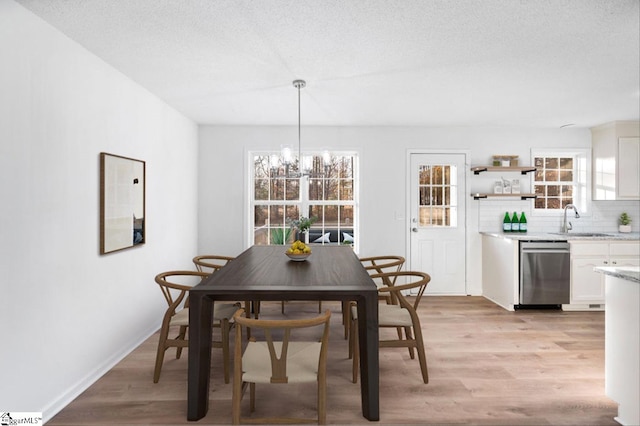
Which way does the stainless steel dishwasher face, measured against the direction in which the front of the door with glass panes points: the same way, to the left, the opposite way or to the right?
the same way

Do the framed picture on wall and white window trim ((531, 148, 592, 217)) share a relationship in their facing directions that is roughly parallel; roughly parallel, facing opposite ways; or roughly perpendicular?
roughly perpendicular

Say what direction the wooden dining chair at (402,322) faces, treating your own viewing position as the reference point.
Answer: facing to the left of the viewer

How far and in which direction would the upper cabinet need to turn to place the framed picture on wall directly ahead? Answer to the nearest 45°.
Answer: approximately 45° to its right

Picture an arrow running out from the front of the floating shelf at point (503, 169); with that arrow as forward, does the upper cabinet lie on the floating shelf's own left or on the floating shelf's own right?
on the floating shelf's own left

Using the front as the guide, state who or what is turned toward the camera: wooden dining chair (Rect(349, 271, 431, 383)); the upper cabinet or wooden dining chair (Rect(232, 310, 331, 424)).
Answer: the upper cabinet

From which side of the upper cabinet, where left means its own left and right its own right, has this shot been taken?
front

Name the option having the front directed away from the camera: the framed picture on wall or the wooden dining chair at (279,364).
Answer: the wooden dining chair

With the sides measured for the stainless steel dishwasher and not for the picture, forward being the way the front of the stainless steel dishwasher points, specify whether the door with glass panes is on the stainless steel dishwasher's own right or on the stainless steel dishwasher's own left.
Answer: on the stainless steel dishwasher's own right

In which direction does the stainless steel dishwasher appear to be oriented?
toward the camera

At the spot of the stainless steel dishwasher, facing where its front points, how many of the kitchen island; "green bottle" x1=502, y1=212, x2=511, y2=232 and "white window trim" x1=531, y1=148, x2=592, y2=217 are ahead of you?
1

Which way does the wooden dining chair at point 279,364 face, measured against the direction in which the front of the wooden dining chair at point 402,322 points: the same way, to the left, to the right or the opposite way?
to the right

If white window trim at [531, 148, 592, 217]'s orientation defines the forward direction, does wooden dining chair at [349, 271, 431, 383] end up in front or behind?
in front

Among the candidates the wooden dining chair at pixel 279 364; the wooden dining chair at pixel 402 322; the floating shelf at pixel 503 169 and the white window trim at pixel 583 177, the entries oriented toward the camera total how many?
2

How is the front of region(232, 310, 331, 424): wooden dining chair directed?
away from the camera

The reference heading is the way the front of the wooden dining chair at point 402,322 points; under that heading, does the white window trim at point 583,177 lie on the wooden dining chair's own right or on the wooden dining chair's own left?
on the wooden dining chair's own right

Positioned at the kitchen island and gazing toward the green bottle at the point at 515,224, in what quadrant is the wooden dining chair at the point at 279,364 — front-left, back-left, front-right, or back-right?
back-left

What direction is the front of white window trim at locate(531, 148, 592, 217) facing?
toward the camera

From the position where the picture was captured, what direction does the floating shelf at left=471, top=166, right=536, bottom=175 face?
facing the viewer
